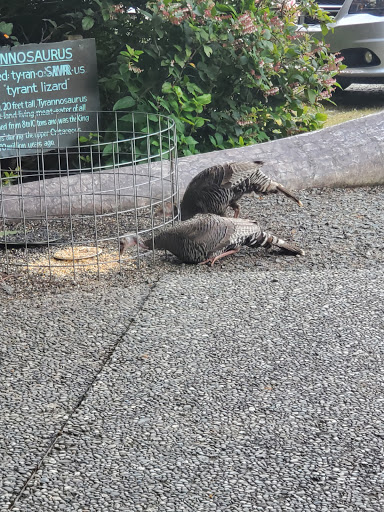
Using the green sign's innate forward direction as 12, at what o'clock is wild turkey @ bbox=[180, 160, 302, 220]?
The wild turkey is roughly at 11 o'clock from the green sign.

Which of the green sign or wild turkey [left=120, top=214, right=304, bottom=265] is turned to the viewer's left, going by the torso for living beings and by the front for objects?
the wild turkey

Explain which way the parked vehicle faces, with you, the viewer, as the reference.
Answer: facing the viewer and to the left of the viewer

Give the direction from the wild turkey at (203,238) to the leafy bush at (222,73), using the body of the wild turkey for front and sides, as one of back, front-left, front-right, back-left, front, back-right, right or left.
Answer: right

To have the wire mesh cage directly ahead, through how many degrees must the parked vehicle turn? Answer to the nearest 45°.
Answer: approximately 45° to its left

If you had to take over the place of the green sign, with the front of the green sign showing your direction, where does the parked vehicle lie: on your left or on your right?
on your left

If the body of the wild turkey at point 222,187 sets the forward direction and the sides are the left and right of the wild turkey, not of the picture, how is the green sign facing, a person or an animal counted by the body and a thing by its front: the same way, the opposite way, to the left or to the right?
to the left

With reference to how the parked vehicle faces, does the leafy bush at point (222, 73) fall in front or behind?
in front

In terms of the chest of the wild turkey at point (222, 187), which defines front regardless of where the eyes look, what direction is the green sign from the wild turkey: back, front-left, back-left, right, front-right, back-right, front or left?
front-right

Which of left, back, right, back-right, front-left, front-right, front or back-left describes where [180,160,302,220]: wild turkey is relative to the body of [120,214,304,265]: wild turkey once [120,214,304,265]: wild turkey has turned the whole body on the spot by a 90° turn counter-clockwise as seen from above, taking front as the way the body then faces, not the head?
back

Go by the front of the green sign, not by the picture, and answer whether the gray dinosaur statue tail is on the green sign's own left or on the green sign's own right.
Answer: on the green sign's own left

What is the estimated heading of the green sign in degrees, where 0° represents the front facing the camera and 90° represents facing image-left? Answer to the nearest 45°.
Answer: approximately 0°

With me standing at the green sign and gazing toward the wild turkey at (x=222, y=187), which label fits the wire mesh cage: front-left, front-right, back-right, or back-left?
front-right

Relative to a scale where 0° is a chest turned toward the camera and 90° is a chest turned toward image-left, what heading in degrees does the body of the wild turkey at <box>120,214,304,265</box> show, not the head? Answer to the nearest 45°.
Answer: approximately 90°

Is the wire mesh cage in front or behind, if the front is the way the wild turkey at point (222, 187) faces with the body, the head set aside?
in front

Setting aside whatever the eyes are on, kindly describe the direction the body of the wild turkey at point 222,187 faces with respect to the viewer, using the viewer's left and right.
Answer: facing to the left of the viewer
